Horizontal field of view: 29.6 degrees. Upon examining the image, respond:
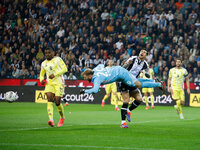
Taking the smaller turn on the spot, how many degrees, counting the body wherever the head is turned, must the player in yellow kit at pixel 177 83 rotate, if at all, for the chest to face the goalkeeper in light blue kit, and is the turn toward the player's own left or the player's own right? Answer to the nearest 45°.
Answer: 0° — they already face them

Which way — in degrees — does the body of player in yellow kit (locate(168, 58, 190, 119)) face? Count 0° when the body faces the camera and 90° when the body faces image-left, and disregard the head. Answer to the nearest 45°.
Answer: approximately 0°
